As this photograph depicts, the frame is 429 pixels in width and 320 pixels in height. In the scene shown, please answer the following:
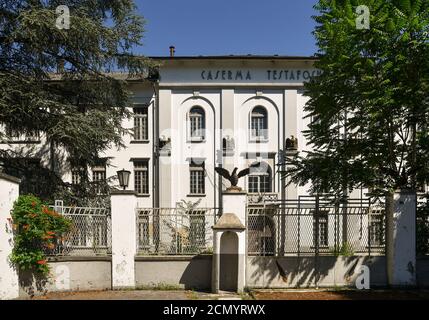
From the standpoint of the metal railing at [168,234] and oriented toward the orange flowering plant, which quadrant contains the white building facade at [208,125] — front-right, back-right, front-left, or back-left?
back-right

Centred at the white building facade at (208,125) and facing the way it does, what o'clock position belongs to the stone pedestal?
The stone pedestal is roughly at 12 o'clock from the white building facade.

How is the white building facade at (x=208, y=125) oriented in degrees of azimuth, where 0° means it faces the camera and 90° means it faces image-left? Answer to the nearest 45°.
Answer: approximately 0°

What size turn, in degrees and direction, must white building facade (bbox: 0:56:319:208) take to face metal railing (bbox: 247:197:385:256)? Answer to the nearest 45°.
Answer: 0° — it already faces it

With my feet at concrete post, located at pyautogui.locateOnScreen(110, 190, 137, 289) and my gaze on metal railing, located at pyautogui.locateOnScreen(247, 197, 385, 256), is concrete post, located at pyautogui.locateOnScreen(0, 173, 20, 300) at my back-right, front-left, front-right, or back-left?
back-right
